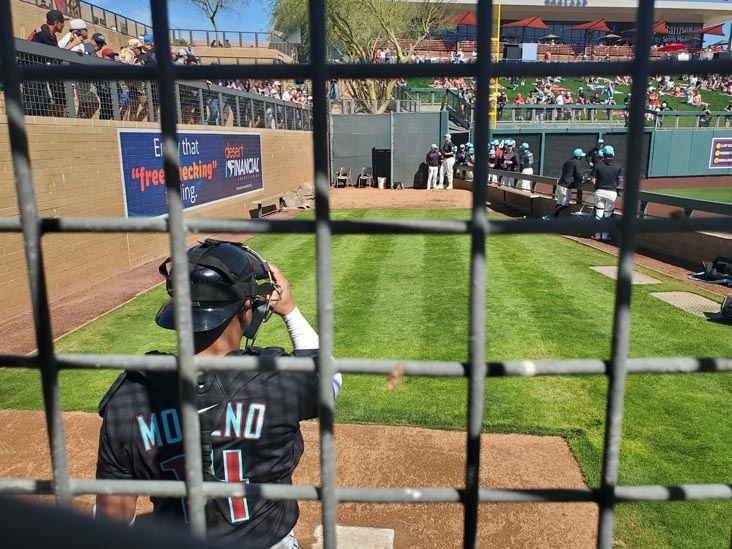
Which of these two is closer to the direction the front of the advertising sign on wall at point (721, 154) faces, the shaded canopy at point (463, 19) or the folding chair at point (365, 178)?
the folding chair

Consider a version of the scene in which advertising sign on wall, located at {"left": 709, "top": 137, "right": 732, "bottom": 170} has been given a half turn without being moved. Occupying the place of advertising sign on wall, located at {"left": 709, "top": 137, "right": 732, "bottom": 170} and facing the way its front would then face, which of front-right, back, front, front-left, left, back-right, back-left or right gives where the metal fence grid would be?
back

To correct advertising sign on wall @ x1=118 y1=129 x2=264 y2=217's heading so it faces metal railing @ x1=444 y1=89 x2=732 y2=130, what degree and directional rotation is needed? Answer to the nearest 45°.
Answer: approximately 90° to its left

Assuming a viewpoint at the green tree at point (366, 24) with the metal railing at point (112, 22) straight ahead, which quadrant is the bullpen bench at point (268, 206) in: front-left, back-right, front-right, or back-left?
front-left

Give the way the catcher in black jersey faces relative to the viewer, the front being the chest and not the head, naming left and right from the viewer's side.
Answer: facing away from the viewer

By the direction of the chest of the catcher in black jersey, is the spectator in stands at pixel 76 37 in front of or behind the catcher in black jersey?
in front

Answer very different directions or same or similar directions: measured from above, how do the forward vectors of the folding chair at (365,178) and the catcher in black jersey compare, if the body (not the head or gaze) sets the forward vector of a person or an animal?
very different directions

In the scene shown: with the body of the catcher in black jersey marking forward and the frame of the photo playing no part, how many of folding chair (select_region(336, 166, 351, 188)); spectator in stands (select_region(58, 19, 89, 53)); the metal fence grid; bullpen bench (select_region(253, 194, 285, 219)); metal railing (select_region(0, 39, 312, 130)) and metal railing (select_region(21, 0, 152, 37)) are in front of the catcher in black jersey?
5

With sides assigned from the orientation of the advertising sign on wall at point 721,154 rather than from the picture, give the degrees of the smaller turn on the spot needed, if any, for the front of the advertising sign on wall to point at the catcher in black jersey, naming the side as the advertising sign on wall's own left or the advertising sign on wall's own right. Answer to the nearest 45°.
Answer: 0° — it already faces them

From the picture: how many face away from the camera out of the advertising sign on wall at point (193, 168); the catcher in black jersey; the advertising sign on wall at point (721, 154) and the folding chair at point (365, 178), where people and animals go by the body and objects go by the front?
1

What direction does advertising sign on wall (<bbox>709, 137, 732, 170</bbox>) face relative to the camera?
toward the camera

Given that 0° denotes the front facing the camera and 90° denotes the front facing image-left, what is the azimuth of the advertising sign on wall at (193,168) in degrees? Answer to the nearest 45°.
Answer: approximately 315°

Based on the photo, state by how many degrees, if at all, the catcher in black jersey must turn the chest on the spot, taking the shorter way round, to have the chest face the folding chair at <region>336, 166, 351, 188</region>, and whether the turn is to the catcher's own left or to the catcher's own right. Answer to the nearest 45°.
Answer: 0° — they already face it

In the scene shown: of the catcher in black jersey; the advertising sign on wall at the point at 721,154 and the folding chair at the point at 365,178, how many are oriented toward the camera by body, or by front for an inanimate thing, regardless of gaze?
2

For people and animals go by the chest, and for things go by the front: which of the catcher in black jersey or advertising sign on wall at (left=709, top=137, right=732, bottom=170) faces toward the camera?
the advertising sign on wall

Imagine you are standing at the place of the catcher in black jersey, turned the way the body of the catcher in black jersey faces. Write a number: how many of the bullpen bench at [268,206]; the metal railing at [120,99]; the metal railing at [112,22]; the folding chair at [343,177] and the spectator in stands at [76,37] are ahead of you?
5

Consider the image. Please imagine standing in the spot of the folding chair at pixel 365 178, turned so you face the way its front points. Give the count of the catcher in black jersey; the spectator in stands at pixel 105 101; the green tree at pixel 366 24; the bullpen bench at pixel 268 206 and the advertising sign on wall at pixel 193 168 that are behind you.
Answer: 1

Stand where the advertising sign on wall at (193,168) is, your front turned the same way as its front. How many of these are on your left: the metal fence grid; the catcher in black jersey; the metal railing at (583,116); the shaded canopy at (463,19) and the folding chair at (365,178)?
3
